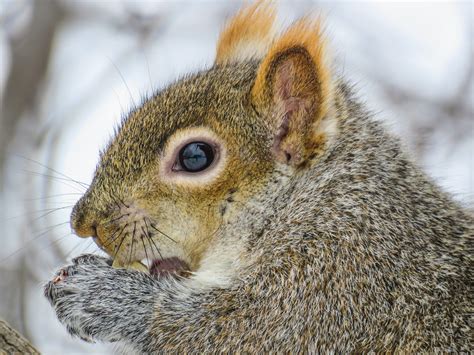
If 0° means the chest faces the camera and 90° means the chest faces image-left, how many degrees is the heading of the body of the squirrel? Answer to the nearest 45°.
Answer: approximately 90°
